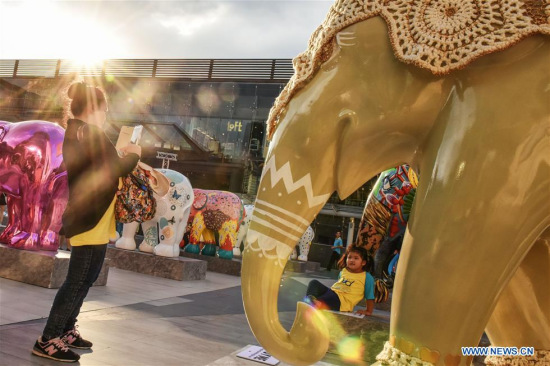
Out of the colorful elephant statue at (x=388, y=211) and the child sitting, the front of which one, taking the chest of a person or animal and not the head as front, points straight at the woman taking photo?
the child sitting

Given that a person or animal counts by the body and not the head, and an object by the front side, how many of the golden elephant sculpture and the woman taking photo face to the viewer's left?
1

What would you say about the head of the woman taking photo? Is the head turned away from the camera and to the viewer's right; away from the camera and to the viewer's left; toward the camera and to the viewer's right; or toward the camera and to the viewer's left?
away from the camera and to the viewer's right

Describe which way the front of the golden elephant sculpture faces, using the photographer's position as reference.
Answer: facing to the left of the viewer

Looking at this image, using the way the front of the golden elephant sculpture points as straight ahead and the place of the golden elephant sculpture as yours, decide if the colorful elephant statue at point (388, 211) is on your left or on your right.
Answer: on your right

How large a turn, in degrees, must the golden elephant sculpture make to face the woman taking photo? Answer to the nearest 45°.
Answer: approximately 45° to its right

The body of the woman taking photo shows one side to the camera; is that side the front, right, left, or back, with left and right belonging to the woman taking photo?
right
